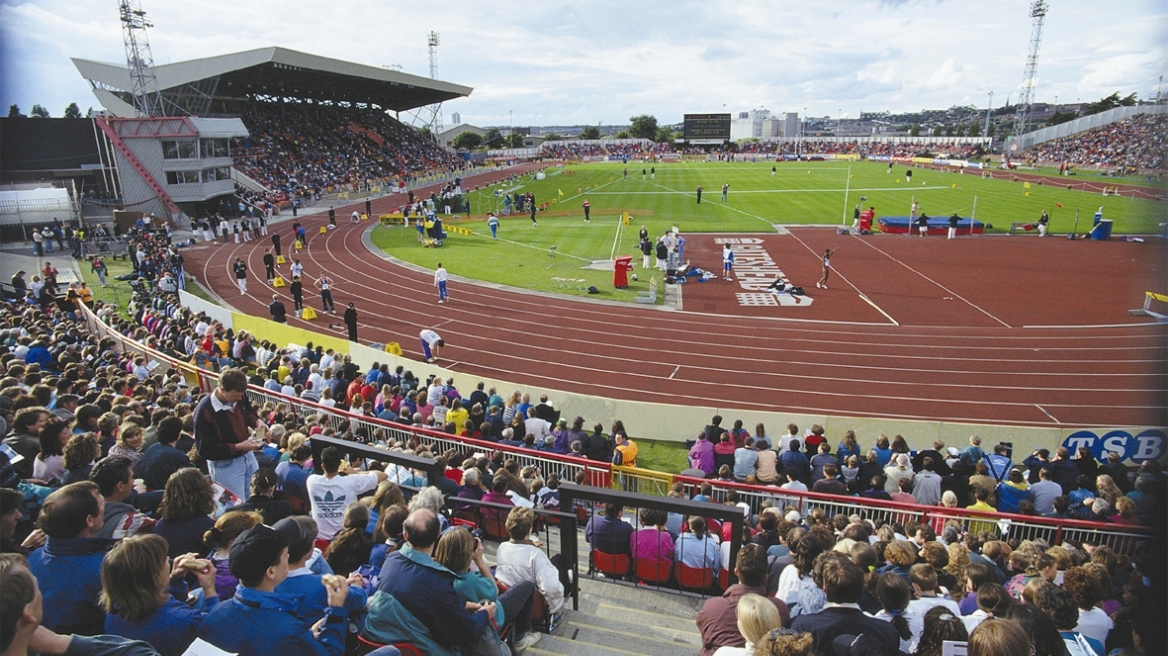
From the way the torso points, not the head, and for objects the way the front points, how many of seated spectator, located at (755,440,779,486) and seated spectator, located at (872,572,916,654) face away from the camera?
2

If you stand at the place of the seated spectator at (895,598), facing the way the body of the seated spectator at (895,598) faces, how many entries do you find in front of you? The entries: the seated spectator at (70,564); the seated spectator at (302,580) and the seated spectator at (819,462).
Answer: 1

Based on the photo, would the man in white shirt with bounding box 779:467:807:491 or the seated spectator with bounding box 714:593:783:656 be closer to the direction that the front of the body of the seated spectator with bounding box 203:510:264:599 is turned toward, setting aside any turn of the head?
the man in white shirt

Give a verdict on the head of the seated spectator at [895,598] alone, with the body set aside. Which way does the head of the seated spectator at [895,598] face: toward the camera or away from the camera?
away from the camera

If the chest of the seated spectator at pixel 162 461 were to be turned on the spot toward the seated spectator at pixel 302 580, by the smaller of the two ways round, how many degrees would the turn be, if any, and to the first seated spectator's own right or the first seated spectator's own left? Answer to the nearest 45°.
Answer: approximately 135° to the first seated spectator's own right

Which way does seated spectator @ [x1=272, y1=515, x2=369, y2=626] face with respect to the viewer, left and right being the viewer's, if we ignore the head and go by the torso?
facing away from the viewer and to the right of the viewer

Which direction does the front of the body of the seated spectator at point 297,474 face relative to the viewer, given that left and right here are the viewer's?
facing away from the viewer and to the right of the viewer

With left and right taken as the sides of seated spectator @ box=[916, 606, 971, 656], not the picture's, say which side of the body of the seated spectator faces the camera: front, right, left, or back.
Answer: back

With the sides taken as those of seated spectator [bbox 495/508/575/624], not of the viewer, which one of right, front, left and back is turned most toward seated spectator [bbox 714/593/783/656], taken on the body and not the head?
right

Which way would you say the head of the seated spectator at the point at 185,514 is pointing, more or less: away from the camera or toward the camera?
away from the camera

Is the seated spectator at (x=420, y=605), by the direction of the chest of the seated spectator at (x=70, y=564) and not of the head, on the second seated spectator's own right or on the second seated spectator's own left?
on the second seated spectator's own right

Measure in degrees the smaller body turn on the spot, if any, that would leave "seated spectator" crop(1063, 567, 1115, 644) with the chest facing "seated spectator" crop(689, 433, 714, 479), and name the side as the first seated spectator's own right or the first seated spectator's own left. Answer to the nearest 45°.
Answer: approximately 45° to the first seated spectator's own left

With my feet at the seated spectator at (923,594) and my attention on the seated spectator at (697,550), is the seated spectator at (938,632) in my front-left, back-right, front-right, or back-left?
back-left

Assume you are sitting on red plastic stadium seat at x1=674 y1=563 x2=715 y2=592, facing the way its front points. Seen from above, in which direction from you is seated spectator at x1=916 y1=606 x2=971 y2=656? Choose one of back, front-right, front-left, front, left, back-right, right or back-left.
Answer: back-right

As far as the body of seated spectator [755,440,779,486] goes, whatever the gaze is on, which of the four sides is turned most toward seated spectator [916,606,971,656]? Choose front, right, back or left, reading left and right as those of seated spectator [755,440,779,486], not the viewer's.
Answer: back

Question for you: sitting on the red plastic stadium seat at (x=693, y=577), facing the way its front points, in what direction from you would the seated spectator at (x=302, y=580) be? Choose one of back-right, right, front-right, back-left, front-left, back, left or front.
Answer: back-left

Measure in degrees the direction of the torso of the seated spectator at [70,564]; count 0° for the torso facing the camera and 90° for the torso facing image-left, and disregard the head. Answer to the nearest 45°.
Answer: approximately 225°
